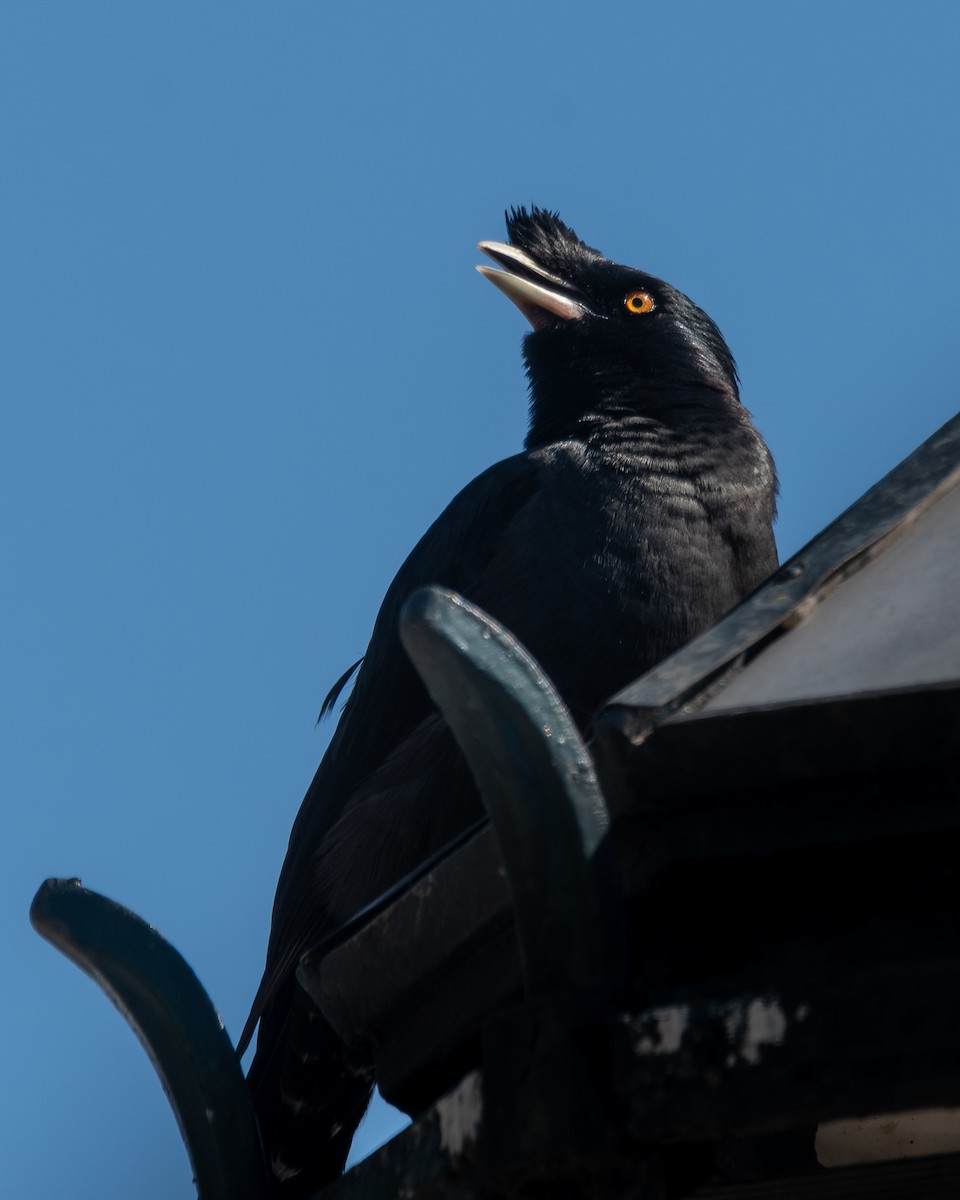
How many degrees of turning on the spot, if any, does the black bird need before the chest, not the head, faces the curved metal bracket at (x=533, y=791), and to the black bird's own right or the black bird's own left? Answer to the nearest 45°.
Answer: approximately 45° to the black bird's own right

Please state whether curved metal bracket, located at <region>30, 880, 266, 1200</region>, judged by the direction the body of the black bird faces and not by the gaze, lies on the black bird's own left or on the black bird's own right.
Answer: on the black bird's own right

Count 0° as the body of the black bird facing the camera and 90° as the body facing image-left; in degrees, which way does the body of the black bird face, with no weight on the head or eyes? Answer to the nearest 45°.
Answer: approximately 315°

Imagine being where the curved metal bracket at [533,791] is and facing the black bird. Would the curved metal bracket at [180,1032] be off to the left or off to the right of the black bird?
left
